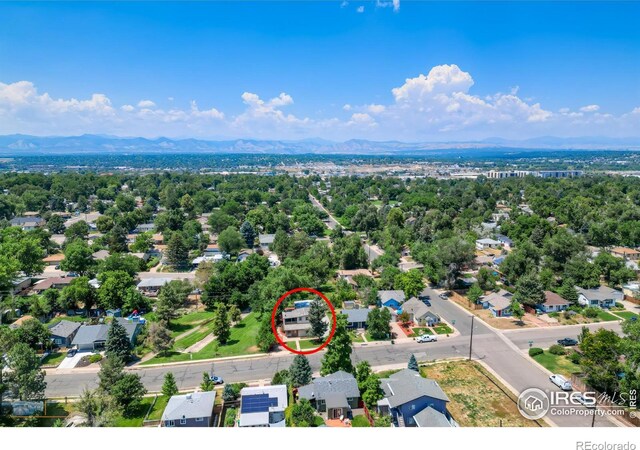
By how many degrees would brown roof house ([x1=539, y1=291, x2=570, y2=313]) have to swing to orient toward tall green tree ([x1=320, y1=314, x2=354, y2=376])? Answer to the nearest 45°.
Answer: approximately 45° to its right

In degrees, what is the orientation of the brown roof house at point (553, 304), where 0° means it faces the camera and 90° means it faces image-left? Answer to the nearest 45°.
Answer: approximately 0°

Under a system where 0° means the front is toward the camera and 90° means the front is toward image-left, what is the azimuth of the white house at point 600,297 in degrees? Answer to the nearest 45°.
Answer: approximately 0°

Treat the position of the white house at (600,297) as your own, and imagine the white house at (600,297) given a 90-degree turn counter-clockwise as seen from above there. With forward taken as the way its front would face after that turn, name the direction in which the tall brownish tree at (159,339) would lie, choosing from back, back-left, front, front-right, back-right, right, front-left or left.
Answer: back-right

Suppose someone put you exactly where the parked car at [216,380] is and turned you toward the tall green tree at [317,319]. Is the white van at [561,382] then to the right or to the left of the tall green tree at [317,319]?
right

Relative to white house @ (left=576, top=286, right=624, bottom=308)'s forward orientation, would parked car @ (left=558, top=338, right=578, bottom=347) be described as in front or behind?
in front

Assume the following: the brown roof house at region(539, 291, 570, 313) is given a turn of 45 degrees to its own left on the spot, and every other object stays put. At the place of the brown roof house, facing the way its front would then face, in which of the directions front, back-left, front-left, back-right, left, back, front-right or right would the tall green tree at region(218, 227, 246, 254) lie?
back-right

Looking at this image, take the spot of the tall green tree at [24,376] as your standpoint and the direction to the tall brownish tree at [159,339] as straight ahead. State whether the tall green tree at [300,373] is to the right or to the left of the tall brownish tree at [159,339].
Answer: right

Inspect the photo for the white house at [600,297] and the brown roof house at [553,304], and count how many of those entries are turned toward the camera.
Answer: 2

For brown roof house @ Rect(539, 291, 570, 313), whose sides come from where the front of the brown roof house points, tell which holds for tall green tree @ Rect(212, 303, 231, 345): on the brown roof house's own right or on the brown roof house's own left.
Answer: on the brown roof house's own right

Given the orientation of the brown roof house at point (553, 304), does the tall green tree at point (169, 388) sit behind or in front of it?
in front

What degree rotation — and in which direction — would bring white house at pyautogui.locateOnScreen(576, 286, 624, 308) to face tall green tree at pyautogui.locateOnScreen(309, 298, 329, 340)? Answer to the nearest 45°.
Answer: approximately 45° to its right
